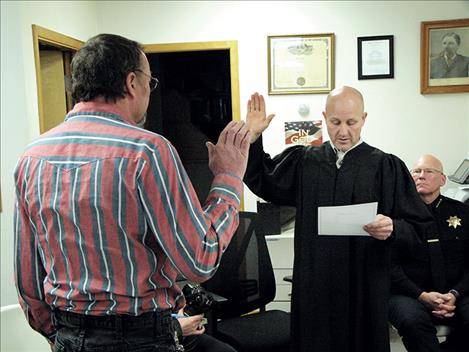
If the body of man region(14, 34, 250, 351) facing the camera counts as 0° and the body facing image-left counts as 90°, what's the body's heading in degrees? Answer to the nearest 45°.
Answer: approximately 225°

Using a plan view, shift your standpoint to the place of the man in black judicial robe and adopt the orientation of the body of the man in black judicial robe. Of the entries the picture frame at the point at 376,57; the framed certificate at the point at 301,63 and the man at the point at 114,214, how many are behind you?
2

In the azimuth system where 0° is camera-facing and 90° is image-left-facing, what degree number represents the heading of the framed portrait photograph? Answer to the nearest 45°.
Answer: approximately 0°

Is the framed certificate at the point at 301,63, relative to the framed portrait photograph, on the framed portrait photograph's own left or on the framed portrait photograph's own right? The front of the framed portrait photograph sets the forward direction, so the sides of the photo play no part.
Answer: on the framed portrait photograph's own right

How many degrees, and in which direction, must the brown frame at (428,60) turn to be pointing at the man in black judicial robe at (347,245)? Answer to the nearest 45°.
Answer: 0° — it already faces them

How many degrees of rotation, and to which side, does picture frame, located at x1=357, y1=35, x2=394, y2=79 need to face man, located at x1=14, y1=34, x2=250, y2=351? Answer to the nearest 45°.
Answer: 0° — it already faces them

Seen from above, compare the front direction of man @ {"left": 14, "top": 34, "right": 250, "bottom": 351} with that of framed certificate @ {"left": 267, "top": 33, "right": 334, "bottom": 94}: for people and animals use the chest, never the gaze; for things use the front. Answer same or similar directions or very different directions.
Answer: very different directions

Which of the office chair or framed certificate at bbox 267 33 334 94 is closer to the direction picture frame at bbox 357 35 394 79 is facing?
the office chair

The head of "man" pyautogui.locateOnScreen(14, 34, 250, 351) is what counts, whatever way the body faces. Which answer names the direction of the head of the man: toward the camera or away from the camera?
away from the camera

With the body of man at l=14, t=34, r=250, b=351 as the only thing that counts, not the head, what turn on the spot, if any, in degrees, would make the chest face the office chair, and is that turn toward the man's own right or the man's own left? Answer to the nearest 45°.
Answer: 0° — they already face it
